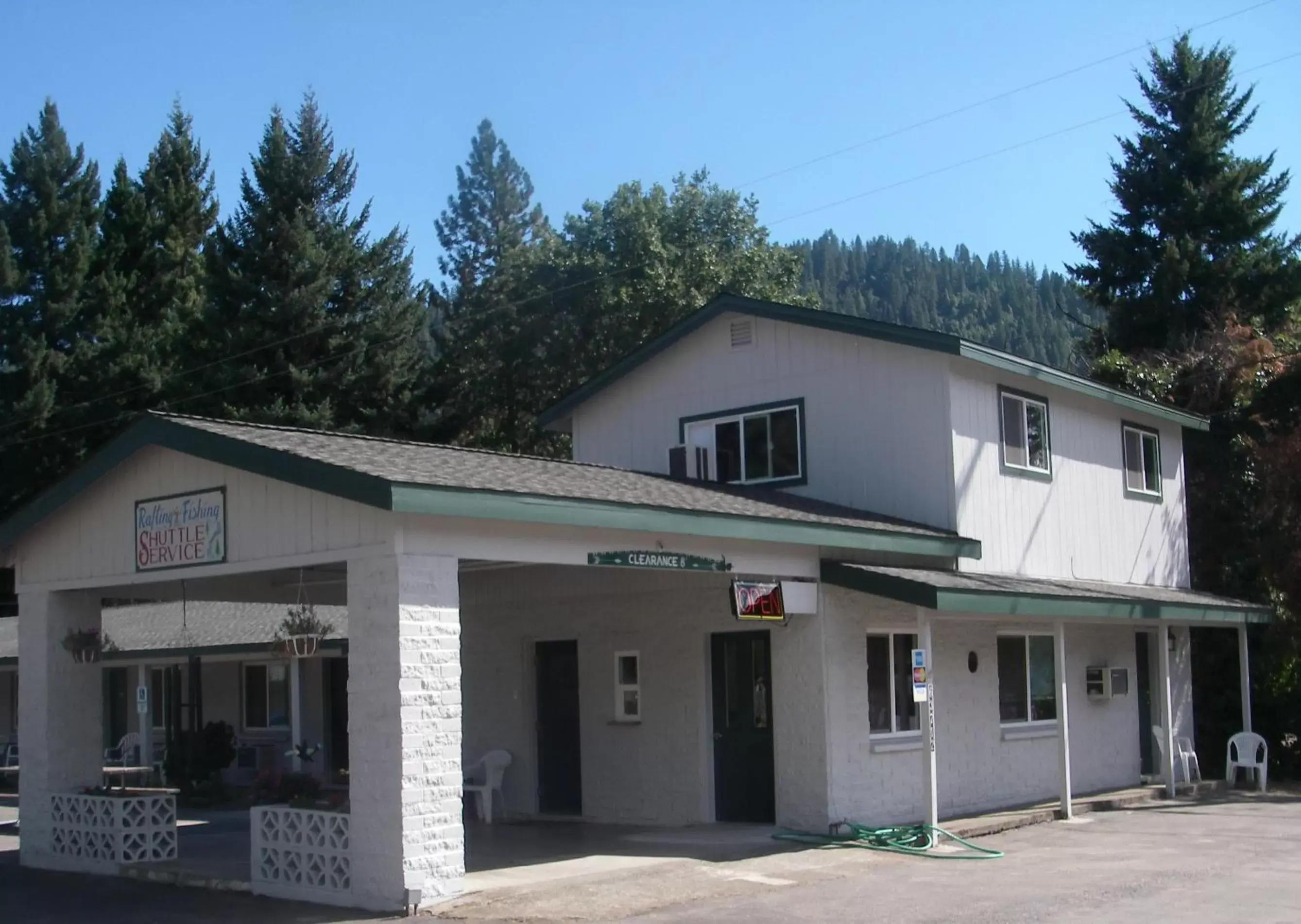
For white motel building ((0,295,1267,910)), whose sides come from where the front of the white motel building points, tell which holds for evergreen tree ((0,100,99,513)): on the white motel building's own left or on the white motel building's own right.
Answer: on the white motel building's own right

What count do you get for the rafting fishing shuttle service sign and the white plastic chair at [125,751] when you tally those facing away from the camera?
0

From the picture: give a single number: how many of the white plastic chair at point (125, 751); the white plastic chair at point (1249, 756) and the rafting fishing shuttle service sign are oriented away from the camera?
0

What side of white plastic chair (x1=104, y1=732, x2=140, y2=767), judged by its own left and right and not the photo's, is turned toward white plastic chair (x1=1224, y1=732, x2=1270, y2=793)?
back

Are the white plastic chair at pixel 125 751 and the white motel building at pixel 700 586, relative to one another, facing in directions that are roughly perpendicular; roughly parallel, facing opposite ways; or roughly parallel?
roughly parallel

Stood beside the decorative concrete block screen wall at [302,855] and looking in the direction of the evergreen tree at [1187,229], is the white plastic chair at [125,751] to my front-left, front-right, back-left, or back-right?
front-left

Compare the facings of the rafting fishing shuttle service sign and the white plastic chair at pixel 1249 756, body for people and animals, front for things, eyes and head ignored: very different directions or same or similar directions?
same or similar directions

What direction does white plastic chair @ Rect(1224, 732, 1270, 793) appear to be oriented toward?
toward the camera

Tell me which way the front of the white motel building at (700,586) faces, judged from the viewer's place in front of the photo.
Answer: facing the viewer and to the left of the viewer

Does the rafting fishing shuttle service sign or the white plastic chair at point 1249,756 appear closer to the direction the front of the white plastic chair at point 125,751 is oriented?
the rafting fishing shuttle service sign

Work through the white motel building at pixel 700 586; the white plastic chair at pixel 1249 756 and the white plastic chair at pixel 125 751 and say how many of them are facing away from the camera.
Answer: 0

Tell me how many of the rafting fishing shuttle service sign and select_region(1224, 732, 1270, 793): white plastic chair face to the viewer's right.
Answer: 0
